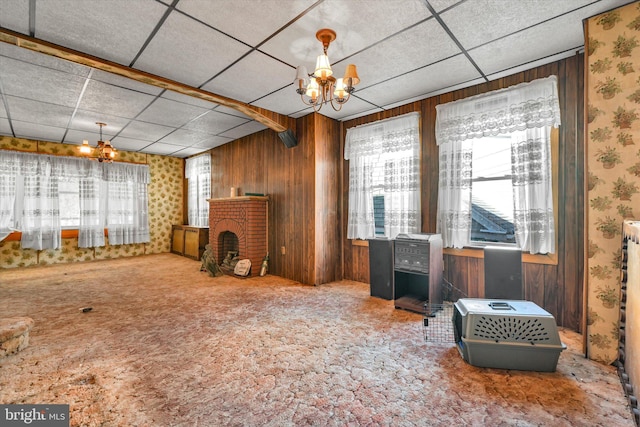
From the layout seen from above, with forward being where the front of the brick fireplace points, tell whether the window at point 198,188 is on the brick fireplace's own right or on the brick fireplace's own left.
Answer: on the brick fireplace's own right

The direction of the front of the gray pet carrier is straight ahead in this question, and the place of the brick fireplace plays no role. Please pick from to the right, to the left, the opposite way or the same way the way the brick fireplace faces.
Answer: to the left

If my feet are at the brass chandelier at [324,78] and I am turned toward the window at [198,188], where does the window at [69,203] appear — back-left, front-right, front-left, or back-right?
front-left

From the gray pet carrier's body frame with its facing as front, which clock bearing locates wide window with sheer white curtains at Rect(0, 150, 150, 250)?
The wide window with sheer white curtains is roughly at 12 o'clock from the gray pet carrier.

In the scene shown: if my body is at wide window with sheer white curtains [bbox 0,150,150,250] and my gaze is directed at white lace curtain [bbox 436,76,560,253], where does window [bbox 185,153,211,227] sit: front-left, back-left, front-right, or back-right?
front-left

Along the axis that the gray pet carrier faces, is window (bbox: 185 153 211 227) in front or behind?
in front

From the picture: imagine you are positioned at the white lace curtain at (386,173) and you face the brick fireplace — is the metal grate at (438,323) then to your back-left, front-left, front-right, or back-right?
back-left

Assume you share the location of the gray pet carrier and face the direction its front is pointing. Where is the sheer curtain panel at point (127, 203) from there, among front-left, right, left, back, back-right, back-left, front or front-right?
front

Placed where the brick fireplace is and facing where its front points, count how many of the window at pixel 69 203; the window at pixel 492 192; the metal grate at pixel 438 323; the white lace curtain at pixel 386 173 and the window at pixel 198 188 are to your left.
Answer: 3

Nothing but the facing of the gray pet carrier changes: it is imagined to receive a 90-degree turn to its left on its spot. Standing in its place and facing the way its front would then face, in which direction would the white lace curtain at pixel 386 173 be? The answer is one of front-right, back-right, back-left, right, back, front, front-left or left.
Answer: back-right

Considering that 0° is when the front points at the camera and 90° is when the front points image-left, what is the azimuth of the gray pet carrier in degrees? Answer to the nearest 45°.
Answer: approximately 90°

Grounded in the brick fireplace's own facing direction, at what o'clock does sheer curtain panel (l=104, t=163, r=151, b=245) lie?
The sheer curtain panel is roughly at 3 o'clock from the brick fireplace.

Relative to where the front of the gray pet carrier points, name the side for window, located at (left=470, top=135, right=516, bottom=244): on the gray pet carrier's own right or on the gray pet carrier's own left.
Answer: on the gray pet carrier's own right

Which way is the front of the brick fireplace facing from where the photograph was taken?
facing the viewer and to the left of the viewer

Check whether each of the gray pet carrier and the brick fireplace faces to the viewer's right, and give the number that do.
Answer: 0

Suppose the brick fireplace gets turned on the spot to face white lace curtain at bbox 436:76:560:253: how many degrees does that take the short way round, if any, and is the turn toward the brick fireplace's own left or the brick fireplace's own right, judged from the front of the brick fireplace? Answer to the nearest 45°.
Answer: approximately 90° to the brick fireplace's own left

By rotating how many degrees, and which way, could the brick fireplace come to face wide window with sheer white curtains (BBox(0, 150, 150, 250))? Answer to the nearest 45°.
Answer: approximately 90° to its right

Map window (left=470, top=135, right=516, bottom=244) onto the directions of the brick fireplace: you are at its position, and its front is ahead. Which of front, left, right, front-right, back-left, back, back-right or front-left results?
left

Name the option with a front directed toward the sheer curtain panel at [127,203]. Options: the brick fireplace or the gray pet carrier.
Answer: the gray pet carrier

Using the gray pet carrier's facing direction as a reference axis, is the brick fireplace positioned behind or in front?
in front
